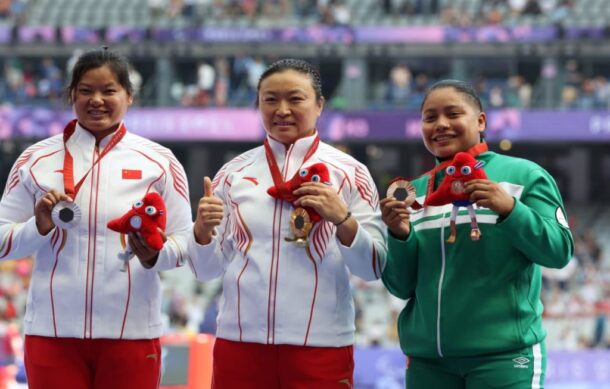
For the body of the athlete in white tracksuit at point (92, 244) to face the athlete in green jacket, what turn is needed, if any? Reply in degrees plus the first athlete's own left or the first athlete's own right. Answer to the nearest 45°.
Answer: approximately 90° to the first athlete's own left

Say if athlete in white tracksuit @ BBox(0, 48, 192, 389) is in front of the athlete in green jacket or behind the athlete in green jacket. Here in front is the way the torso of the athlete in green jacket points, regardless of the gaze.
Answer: in front

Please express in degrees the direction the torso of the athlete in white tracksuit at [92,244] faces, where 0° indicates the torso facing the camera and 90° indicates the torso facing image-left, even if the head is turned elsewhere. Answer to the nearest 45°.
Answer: approximately 0°

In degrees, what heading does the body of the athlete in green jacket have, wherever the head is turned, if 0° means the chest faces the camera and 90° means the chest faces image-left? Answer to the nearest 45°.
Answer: approximately 45°
